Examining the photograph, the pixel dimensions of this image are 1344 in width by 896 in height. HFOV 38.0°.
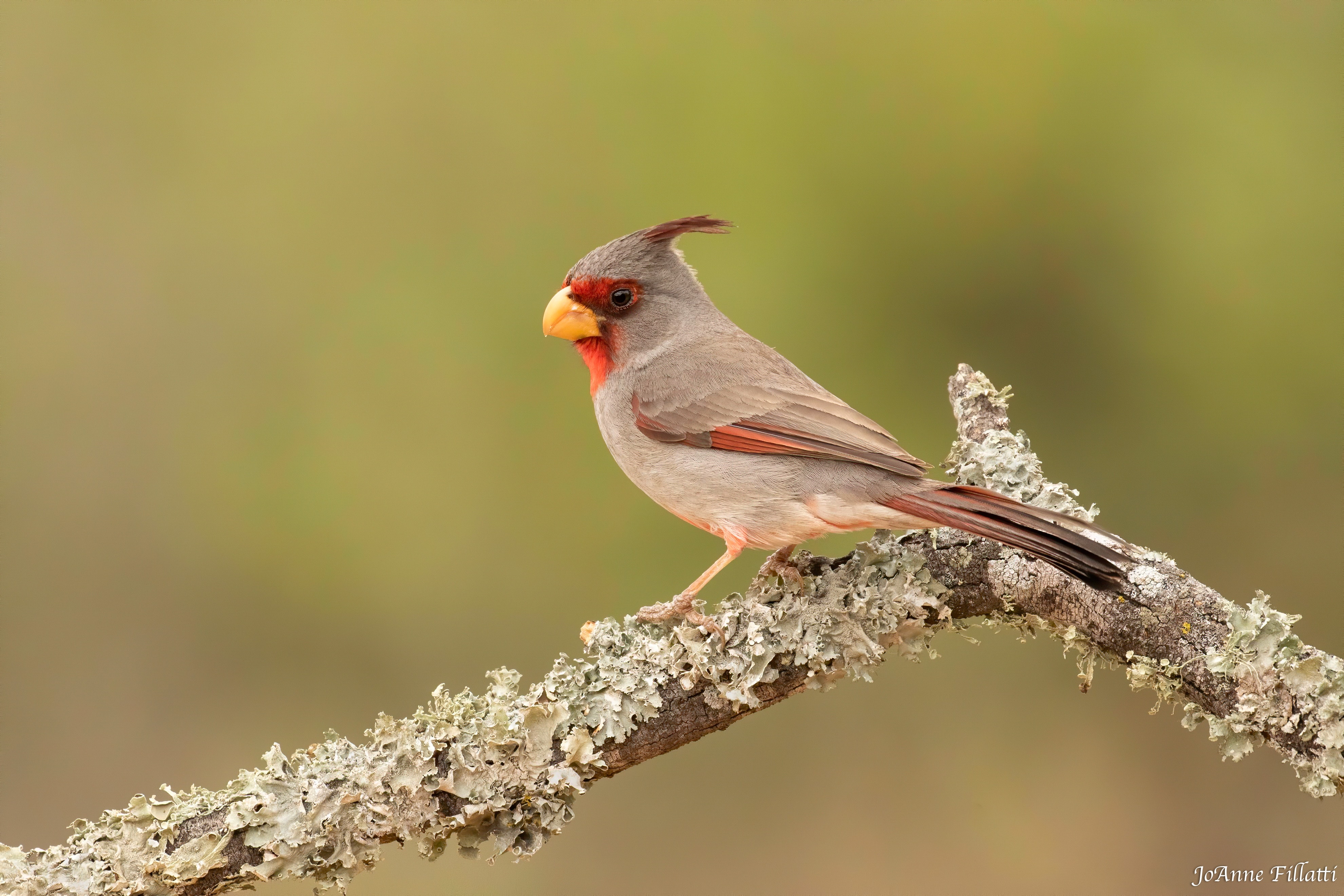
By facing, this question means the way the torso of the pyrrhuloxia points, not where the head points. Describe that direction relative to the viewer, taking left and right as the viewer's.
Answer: facing to the left of the viewer
